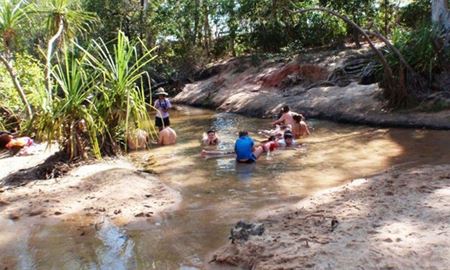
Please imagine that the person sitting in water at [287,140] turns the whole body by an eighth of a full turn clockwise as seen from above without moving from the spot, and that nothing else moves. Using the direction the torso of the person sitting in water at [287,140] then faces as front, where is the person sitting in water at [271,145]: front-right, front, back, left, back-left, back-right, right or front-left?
front

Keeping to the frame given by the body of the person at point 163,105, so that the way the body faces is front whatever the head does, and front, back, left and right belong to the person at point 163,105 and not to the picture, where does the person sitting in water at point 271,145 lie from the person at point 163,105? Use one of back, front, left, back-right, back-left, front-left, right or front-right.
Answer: front-left

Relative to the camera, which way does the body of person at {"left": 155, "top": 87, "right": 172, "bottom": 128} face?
toward the camera

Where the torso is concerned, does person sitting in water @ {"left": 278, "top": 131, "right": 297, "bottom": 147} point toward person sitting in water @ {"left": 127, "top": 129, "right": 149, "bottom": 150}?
no

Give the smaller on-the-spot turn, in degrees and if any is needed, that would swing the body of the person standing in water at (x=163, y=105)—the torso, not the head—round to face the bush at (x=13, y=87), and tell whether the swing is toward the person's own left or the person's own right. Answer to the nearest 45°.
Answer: approximately 90° to the person's own right

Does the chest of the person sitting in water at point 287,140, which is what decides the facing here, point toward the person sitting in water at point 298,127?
no

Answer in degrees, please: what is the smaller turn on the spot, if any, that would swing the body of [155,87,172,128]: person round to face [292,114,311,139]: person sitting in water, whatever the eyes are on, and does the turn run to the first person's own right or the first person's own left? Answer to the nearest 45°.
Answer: approximately 90° to the first person's own left

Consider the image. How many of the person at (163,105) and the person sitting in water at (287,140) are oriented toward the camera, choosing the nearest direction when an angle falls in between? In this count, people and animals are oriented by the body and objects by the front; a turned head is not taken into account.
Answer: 2

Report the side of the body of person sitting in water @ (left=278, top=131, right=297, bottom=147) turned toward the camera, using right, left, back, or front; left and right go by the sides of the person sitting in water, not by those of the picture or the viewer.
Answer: front

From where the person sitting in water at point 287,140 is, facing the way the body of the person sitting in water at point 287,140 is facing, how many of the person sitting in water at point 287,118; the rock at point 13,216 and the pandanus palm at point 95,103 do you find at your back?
1

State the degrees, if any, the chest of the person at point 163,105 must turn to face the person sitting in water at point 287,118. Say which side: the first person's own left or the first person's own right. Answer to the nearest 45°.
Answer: approximately 90° to the first person's own left
